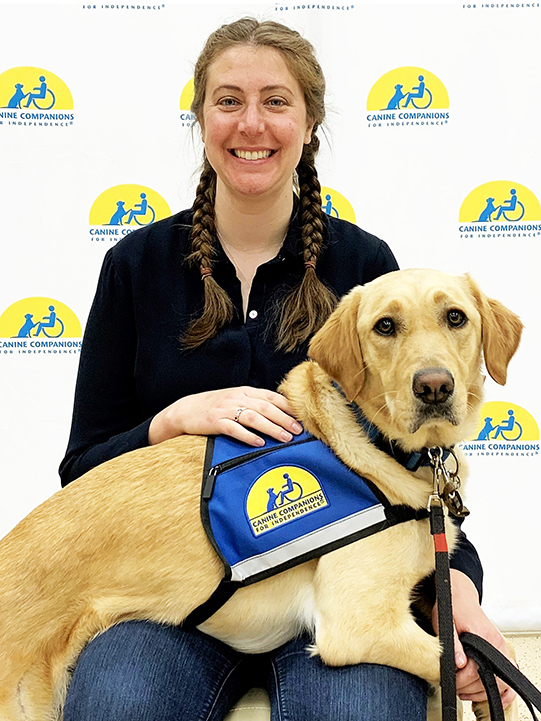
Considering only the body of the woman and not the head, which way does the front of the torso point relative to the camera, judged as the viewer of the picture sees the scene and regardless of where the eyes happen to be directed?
toward the camera

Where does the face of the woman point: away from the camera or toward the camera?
toward the camera

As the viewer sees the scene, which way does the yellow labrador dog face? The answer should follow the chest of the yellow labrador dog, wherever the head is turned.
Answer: to the viewer's right
